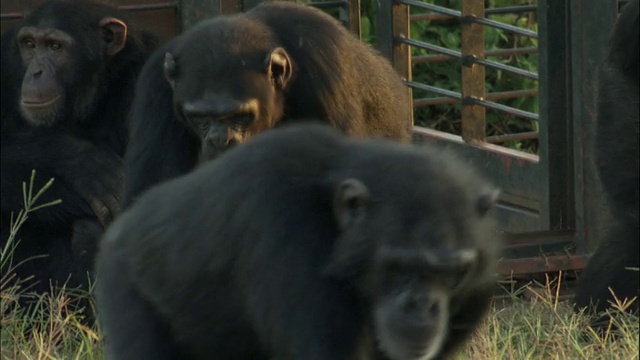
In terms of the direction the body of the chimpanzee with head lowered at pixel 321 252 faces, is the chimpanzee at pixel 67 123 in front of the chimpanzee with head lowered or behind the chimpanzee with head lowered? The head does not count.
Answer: behind

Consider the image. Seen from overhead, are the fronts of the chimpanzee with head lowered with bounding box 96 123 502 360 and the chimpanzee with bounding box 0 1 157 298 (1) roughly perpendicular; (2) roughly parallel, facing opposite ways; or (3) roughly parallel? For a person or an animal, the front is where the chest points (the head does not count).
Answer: roughly perpendicular

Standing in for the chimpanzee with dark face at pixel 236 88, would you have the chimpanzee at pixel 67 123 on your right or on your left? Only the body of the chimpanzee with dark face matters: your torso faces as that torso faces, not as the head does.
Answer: on your right

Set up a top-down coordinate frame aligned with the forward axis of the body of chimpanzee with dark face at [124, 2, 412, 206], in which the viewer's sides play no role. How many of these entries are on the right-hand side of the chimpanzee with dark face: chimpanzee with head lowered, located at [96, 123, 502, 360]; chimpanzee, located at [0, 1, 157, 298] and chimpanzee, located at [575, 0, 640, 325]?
1

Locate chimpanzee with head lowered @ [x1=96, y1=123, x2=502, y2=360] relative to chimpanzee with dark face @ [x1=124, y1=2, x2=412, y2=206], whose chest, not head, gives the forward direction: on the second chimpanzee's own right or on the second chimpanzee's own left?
on the second chimpanzee's own left

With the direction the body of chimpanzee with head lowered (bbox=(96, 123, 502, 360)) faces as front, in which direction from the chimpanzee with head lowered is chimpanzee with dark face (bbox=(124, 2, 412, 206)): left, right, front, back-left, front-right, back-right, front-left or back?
back-left

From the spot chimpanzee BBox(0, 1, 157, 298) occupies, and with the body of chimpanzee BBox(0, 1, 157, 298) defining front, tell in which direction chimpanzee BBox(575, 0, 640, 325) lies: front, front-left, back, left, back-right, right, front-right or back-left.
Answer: left

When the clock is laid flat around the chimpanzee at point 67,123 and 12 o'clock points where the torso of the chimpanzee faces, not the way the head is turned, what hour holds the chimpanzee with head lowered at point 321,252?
The chimpanzee with head lowered is roughly at 10 o'clock from the chimpanzee.

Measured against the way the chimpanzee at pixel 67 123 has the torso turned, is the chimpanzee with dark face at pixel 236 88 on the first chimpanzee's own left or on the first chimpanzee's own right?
on the first chimpanzee's own left

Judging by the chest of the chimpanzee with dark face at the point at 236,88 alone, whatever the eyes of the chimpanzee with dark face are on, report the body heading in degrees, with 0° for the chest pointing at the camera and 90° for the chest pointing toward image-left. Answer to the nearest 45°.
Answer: approximately 45°
